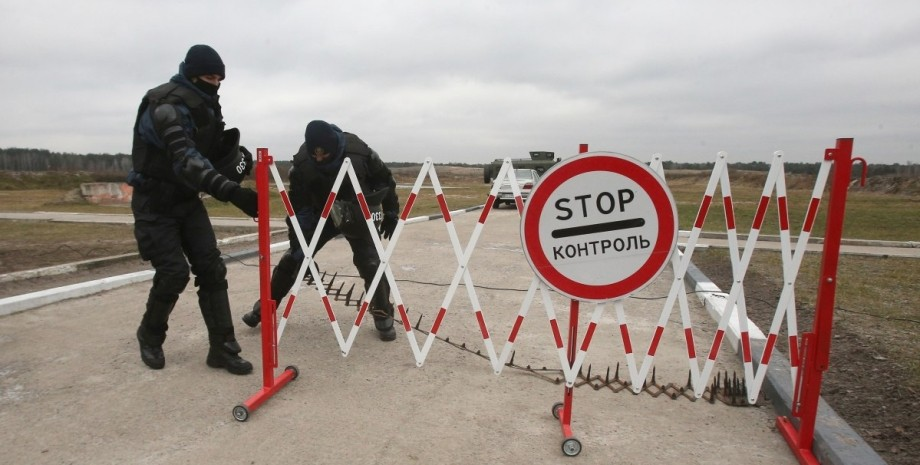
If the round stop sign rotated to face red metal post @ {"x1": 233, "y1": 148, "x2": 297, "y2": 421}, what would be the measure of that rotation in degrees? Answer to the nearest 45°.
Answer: approximately 90° to its right

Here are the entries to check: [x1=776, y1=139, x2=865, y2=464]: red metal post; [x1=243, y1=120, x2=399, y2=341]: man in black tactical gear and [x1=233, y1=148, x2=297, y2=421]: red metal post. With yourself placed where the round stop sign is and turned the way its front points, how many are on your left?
1

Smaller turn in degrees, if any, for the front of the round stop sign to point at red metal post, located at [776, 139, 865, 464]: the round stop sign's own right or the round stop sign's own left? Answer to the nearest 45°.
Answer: approximately 90° to the round stop sign's own left

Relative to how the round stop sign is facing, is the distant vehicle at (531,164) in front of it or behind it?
behind

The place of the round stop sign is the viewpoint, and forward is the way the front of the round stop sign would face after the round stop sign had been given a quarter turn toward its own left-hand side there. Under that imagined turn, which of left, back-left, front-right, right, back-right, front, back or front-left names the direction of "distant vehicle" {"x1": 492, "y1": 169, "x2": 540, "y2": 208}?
left

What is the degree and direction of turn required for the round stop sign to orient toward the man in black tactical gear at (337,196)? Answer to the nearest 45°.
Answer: approximately 135° to its right

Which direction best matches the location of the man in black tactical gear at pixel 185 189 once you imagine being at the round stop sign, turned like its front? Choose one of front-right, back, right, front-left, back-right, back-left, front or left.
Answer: right

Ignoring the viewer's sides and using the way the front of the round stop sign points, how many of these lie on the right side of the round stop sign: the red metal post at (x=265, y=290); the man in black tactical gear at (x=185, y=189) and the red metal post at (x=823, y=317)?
2

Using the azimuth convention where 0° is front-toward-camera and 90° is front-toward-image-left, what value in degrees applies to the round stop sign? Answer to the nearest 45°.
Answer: approximately 0°
